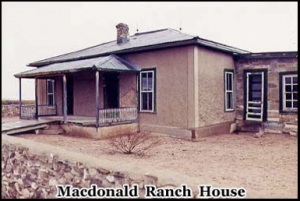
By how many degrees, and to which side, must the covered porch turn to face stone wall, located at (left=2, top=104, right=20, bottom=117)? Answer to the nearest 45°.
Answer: approximately 90° to its right

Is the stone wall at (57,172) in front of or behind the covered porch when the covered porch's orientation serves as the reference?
in front

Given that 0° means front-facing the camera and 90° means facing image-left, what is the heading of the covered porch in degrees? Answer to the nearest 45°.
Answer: approximately 45°

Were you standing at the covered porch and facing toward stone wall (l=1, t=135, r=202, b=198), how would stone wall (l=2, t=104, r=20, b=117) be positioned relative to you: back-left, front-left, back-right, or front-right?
back-right
